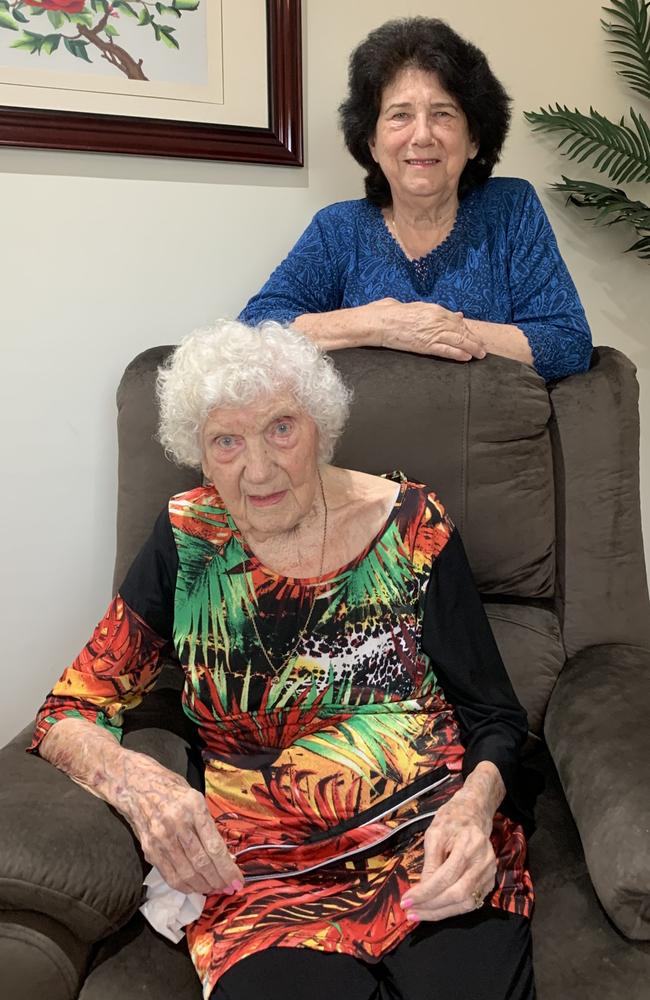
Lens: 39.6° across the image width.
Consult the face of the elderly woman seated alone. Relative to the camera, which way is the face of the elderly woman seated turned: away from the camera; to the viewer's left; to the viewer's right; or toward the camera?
toward the camera

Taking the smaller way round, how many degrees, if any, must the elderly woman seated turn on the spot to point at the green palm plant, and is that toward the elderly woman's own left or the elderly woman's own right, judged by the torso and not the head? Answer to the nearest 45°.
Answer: approximately 135° to the elderly woman's own left

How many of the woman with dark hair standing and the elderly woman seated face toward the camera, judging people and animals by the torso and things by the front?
2

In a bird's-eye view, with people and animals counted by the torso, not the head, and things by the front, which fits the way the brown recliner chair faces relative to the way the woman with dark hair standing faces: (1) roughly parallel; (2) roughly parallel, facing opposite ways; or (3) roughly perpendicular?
roughly parallel

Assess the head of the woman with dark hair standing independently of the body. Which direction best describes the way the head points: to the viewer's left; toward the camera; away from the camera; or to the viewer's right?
toward the camera

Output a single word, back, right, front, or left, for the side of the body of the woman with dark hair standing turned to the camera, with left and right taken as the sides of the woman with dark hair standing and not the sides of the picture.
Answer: front

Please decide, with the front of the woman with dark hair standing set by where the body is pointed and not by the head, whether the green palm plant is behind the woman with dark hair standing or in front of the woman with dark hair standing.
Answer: behind

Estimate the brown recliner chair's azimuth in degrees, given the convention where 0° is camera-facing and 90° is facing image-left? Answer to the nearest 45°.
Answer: approximately 0°
